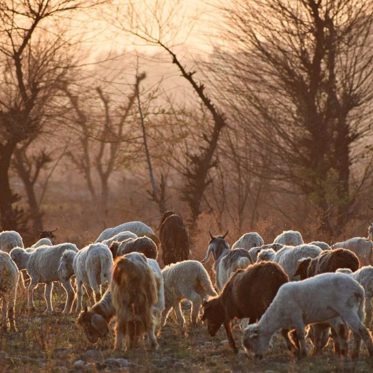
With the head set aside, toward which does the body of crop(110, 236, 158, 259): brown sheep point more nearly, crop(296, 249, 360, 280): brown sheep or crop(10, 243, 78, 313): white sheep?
the white sheep

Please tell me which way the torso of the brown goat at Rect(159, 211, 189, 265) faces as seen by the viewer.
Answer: away from the camera

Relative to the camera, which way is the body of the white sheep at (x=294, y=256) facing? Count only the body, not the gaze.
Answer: to the viewer's left

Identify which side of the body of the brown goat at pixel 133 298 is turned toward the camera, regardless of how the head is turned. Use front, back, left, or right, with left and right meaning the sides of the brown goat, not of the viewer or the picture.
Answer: back

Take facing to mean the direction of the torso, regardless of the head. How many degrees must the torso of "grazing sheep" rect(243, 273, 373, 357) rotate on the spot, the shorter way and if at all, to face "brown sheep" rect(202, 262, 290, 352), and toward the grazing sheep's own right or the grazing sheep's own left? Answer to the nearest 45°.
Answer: approximately 45° to the grazing sheep's own right

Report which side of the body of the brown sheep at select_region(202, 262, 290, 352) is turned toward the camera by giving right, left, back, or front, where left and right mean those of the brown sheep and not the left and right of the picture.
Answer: left

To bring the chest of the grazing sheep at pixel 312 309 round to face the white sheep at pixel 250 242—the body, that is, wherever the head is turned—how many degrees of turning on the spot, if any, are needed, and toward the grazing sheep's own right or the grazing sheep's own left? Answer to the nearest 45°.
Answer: approximately 90° to the grazing sheep's own right

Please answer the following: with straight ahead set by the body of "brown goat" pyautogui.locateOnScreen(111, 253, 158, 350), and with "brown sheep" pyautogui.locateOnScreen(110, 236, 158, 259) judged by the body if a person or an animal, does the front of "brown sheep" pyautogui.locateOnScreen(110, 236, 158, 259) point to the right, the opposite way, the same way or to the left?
to the left

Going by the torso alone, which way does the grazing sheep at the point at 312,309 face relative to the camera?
to the viewer's left

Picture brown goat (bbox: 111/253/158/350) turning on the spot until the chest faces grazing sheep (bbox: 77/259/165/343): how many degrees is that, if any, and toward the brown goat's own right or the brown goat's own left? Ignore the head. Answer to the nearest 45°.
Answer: approximately 45° to the brown goat's own left
